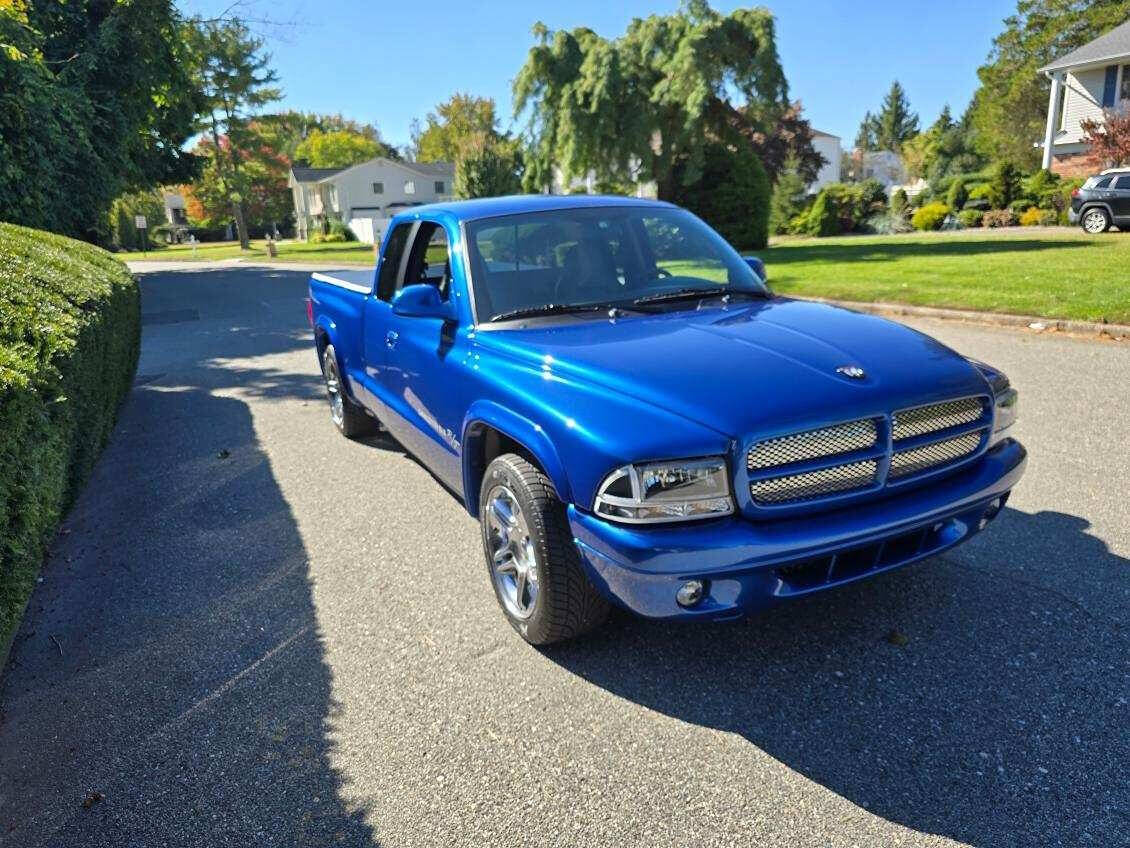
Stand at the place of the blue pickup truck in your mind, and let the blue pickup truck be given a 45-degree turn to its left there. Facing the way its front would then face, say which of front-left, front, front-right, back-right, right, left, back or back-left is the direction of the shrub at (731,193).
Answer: left

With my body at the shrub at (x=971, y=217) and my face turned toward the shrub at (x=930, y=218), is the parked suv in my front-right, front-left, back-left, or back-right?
back-left

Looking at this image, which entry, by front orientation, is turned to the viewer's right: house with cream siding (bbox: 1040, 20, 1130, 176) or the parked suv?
the parked suv

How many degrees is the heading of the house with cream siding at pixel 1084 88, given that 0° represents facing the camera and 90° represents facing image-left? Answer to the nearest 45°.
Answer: approximately 45°

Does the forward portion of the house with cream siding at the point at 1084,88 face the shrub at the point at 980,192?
yes

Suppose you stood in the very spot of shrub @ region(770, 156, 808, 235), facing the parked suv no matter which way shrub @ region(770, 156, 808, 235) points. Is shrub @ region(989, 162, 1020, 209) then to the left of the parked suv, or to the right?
left

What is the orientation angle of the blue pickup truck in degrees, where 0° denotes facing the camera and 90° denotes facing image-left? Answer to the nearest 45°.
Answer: approximately 315°

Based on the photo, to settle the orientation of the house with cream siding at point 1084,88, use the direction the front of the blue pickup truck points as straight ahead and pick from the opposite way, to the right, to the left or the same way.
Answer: to the right

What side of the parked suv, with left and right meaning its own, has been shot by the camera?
right

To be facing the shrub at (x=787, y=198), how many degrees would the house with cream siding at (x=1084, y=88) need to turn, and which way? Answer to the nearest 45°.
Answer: approximately 45° to its right

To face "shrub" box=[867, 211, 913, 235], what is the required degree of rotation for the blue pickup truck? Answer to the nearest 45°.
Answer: approximately 135° to its left

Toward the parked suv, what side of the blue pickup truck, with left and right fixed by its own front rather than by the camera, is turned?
left

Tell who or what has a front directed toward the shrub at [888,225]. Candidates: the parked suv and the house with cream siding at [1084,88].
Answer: the house with cream siding
